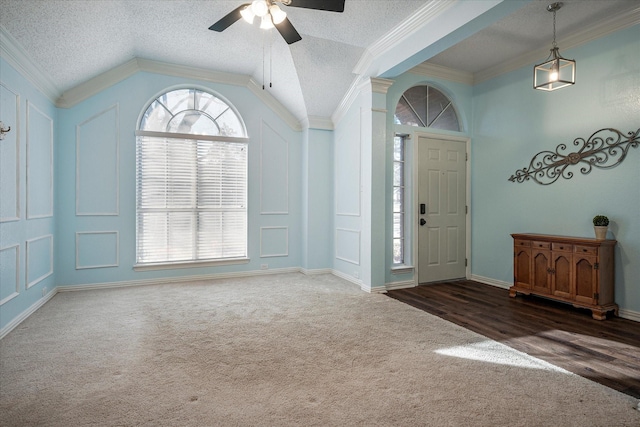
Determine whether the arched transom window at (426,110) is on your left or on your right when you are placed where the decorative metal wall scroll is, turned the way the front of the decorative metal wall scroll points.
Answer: on your right

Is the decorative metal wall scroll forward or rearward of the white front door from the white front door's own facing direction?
forward

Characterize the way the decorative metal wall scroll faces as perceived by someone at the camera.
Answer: facing the viewer and to the left of the viewer

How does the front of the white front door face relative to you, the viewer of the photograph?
facing the viewer and to the right of the viewer

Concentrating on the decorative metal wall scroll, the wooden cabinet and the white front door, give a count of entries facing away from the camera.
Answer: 0

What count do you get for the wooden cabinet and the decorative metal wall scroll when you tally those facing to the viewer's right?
0

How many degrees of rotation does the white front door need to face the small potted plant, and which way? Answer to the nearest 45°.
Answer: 0° — it already faces it

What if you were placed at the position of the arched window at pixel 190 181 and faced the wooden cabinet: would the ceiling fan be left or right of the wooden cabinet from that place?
right

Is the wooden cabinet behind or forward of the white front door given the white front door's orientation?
forward

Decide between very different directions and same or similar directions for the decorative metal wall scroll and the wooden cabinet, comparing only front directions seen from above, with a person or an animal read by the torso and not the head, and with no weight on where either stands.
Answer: same or similar directions

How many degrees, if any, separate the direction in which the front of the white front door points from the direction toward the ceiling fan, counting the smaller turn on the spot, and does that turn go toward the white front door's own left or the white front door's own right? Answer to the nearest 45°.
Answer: approximately 45° to the white front door's own right

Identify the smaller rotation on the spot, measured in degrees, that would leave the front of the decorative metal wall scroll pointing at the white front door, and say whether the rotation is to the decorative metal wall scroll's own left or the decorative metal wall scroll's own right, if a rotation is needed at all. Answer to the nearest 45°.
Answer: approximately 45° to the decorative metal wall scroll's own right

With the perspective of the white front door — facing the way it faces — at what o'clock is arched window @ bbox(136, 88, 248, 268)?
The arched window is roughly at 4 o'clock from the white front door.

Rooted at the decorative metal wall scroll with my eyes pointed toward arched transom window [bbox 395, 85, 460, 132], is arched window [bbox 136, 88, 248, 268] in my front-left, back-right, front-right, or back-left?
front-left
